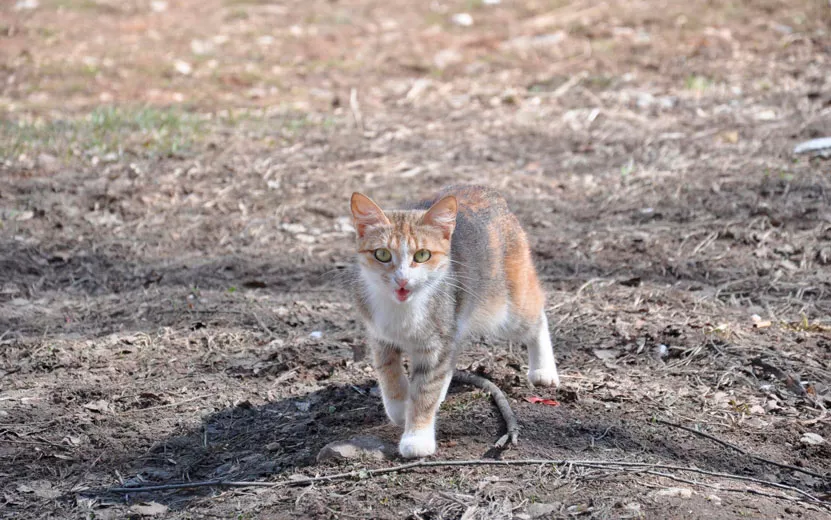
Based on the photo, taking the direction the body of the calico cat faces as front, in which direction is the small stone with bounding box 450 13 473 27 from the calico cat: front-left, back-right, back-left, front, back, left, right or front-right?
back-right

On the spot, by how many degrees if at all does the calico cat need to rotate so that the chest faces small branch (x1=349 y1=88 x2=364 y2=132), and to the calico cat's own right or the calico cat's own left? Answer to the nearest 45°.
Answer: approximately 135° to the calico cat's own right

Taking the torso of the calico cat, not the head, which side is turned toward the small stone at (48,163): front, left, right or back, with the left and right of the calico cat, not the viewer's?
right

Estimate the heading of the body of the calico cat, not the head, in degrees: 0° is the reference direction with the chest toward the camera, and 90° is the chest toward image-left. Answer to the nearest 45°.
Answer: approximately 45°

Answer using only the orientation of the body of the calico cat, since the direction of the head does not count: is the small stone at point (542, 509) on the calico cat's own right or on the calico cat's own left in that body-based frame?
on the calico cat's own left

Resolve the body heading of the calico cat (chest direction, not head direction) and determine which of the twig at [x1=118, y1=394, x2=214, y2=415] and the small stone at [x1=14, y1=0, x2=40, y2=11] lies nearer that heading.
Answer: the twig

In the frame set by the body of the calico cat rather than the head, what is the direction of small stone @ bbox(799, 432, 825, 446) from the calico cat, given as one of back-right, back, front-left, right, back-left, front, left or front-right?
back-left

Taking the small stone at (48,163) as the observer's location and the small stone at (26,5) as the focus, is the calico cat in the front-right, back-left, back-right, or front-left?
back-right

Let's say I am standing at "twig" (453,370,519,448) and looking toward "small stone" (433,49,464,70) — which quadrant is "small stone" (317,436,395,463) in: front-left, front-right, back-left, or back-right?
back-left
